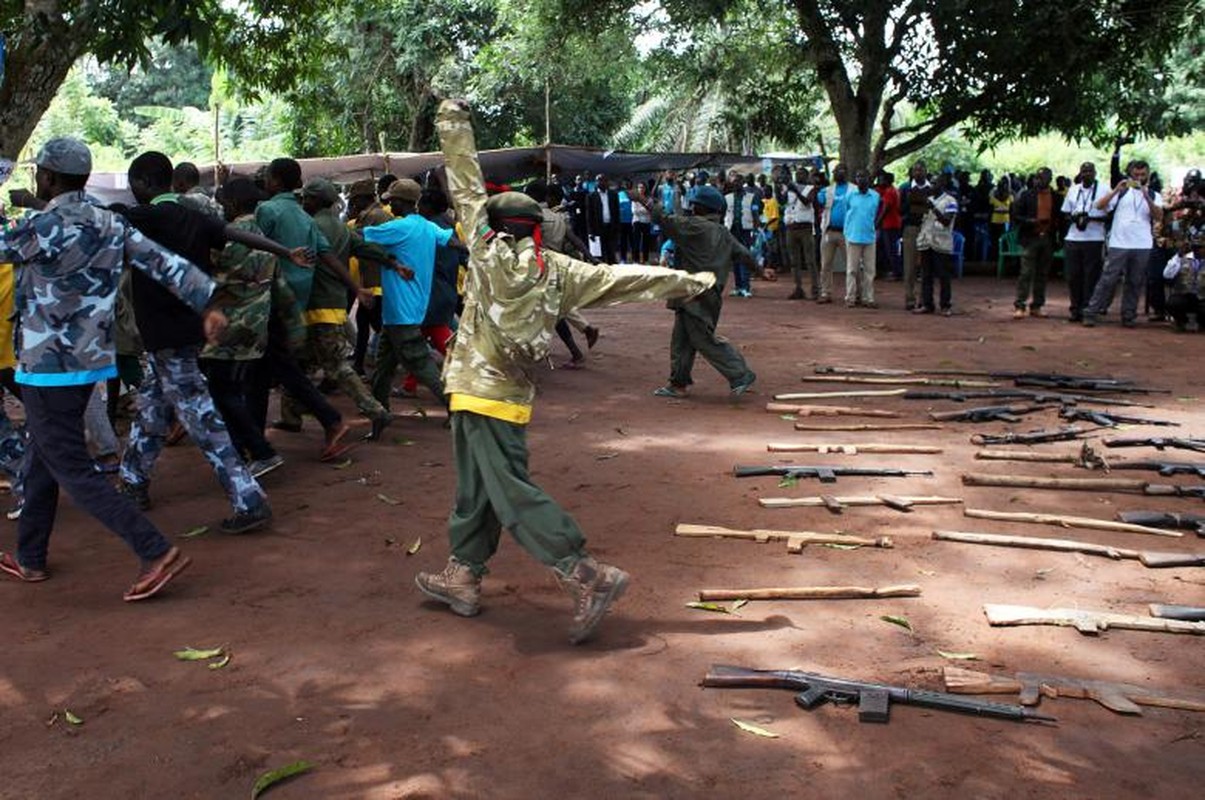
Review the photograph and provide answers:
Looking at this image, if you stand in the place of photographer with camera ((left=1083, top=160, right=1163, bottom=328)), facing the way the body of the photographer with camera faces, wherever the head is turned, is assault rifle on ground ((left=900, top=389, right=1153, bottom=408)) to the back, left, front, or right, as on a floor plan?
front

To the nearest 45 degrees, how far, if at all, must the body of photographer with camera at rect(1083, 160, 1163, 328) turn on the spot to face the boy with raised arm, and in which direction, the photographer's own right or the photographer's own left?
0° — they already face them

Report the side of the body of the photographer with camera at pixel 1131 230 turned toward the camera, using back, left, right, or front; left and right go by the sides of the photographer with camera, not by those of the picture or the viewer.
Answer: front

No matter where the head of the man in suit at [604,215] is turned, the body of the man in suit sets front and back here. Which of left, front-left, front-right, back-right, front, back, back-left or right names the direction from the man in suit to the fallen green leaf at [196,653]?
front

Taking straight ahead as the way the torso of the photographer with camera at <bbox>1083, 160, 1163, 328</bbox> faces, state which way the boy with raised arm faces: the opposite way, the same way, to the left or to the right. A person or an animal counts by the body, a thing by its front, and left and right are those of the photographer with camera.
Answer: to the right

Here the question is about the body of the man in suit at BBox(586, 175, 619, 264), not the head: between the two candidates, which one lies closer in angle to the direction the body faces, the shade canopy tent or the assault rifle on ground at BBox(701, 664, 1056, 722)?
the assault rifle on ground

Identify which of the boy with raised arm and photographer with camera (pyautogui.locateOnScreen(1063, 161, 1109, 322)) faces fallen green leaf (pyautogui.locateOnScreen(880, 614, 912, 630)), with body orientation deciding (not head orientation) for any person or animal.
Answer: the photographer with camera

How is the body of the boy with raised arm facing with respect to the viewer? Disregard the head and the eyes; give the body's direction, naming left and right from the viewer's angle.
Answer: facing away from the viewer and to the left of the viewer

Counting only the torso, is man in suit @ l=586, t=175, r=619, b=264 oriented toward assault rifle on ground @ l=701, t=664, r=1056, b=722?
yes

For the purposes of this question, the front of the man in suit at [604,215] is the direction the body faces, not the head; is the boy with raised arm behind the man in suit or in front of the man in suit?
in front

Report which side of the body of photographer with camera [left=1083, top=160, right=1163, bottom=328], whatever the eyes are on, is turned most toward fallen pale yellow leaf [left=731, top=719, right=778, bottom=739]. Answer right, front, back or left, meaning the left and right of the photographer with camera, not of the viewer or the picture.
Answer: front

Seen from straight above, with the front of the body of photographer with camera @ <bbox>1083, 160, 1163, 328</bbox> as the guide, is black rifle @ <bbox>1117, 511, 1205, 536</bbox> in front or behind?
in front

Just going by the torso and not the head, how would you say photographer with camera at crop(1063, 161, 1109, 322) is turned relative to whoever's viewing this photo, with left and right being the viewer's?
facing the viewer

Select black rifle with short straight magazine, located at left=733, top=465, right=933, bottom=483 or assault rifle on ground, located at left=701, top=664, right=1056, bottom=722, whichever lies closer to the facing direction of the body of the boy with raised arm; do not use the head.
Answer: the black rifle with short straight magazine
